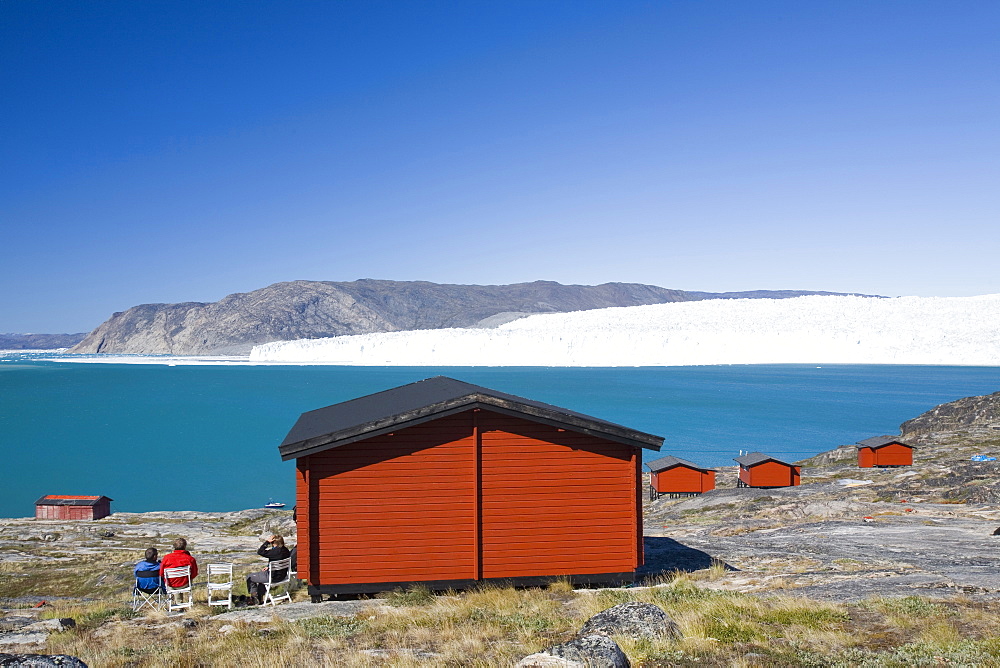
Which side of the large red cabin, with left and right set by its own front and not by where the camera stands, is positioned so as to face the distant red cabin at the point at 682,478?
front

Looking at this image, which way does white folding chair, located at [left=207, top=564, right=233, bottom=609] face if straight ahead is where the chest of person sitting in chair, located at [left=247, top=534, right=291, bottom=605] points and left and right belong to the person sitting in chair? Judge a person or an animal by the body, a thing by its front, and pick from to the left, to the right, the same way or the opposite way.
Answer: to the right

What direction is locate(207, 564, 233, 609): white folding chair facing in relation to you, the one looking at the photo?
facing away from the viewer

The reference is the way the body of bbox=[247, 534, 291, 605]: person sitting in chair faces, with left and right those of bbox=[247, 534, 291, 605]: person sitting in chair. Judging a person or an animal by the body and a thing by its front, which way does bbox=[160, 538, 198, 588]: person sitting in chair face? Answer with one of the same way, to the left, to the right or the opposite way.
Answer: to the right

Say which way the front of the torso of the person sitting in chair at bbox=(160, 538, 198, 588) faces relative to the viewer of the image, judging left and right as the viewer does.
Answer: facing away from the viewer

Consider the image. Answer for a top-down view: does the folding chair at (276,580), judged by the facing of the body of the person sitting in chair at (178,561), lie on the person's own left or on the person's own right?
on the person's own right

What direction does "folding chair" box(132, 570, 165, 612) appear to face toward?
away from the camera

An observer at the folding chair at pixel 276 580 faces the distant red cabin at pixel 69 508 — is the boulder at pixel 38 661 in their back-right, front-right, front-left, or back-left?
back-left

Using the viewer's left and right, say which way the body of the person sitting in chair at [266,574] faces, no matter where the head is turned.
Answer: facing to the left of the viewer

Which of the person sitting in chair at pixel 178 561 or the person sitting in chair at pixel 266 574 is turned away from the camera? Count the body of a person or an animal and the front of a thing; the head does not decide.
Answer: the person sitting in chair at pixel 178 561
